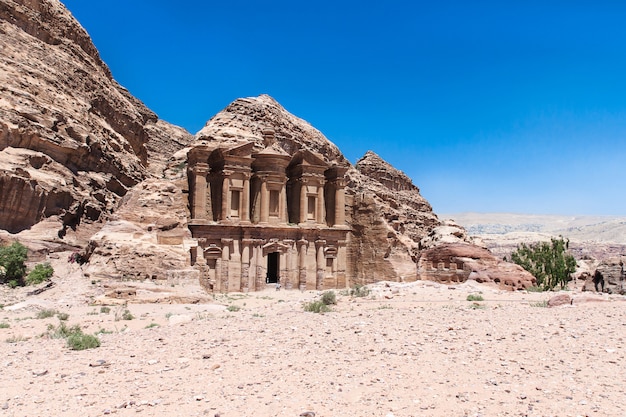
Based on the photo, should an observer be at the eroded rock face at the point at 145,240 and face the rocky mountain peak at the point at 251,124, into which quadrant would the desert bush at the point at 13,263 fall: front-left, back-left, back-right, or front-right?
back-left

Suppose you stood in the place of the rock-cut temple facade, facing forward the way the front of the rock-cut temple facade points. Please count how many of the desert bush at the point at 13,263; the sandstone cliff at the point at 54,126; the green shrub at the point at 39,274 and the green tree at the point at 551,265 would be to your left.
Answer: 1

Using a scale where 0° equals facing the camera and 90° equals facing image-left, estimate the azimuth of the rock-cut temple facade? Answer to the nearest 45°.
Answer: approximately 0°

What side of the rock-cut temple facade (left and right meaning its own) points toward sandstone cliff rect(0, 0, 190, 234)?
right

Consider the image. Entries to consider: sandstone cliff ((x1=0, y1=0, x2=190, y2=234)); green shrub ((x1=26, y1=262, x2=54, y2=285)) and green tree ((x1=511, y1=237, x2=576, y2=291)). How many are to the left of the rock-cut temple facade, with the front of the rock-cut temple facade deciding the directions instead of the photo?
1

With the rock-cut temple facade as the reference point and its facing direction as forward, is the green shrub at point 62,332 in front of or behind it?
in front

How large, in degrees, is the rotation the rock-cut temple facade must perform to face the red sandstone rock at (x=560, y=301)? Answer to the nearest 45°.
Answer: approximately 45° to its left

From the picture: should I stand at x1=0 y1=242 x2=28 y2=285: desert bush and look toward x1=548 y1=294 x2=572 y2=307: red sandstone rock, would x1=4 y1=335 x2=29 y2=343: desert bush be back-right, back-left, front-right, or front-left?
front-right

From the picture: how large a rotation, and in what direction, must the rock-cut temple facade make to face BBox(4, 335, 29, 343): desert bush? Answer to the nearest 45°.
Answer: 0° — it already faces it

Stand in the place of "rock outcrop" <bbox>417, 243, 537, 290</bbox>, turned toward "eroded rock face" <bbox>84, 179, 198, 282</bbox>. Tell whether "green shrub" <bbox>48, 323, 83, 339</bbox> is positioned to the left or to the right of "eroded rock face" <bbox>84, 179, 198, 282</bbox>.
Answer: left

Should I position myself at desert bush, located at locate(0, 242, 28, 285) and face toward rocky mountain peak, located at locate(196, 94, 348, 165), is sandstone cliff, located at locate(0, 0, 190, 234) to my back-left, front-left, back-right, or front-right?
front-left

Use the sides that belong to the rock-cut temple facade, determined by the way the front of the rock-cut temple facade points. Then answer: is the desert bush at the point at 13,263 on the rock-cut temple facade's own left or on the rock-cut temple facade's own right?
on the rock-cut temple facade's own right

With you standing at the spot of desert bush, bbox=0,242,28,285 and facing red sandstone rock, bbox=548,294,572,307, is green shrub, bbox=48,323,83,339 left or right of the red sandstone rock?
right

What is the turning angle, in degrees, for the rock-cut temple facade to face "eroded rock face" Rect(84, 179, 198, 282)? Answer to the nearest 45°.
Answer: approximately 45° to its right

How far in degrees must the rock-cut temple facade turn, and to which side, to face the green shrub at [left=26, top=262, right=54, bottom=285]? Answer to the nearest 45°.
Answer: approximately 45° to its right

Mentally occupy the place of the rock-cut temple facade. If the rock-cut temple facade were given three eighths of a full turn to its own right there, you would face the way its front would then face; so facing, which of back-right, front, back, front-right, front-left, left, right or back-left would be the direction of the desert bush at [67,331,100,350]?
back-left
